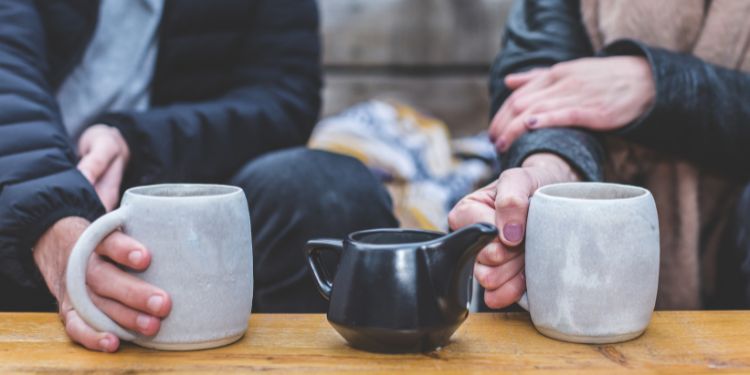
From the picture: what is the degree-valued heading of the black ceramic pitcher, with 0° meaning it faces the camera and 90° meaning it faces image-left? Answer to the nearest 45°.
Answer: approximately 270°

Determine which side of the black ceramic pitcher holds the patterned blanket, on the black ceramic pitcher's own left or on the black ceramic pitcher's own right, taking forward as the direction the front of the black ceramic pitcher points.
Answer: on the black ceramic pitcher's own left
